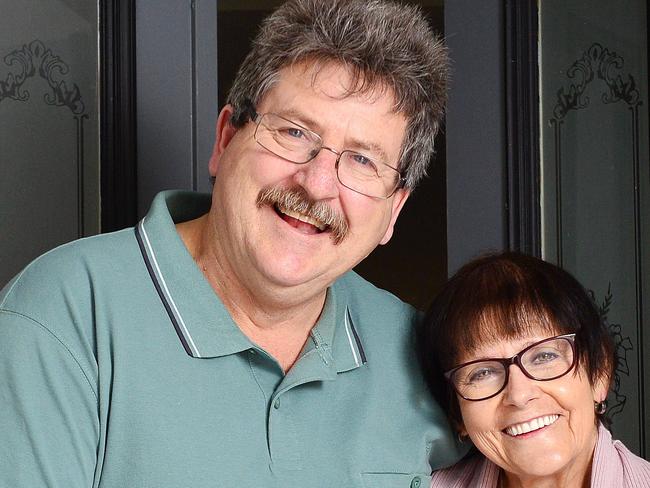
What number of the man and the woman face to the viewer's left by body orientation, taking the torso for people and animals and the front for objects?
0

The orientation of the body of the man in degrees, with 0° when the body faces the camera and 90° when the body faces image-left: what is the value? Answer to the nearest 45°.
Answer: approximately 315°

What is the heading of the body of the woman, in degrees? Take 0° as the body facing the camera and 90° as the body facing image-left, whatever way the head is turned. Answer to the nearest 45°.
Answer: approximately 0°
